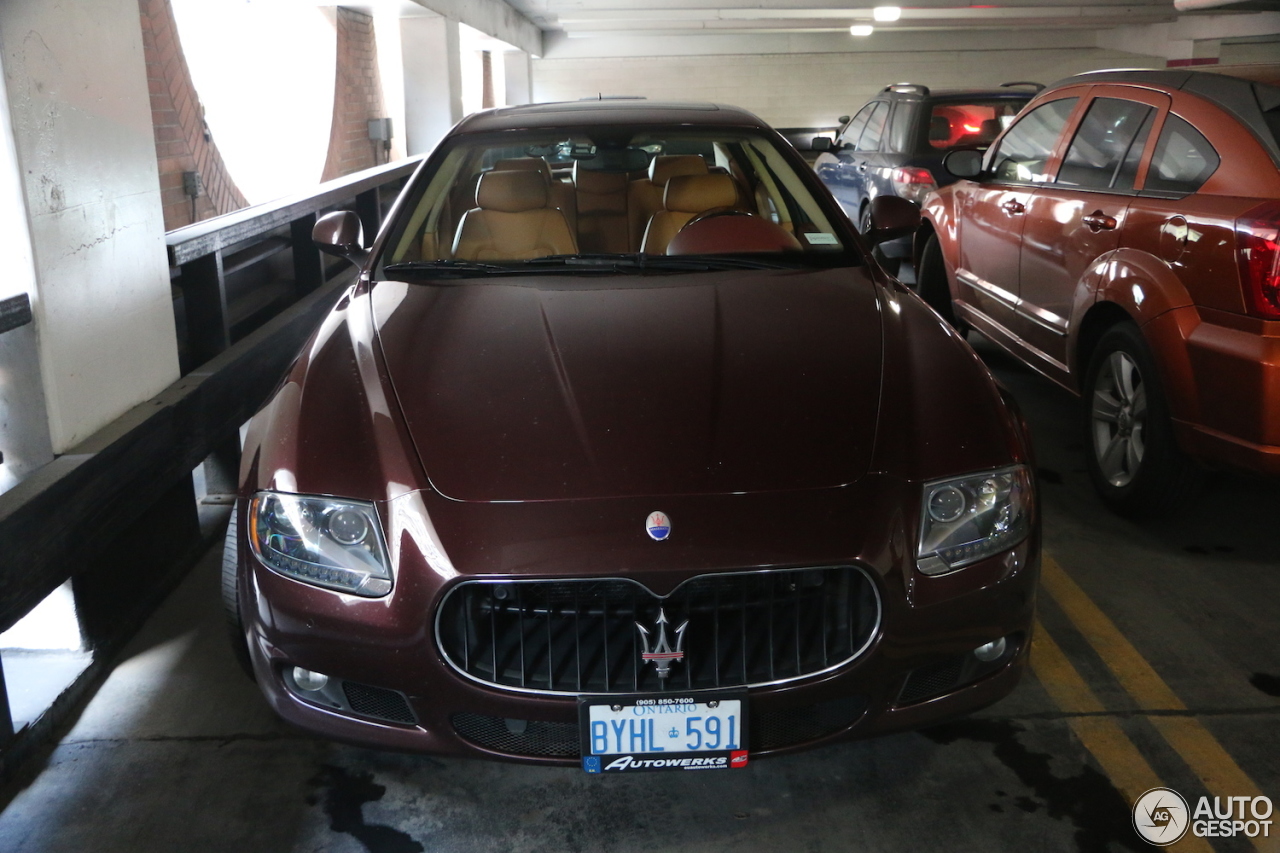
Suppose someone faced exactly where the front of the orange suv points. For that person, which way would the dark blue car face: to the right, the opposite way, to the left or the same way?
the same way

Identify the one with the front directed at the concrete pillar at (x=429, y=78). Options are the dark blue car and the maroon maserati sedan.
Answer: the dark blue car

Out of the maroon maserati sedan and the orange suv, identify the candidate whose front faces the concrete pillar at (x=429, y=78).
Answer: the orange suv

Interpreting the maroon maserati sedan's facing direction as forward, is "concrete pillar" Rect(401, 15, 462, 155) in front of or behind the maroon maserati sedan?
behind

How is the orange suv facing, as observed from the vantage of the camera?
facing away from the viewer and to the left of the viewer

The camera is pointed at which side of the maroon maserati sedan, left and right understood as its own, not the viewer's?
front

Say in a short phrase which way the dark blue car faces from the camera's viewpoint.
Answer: facing away from the viewer and to the left of the viewer

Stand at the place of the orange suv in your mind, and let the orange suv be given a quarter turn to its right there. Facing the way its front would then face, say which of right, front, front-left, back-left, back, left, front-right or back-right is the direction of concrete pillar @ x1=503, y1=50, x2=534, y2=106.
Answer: left

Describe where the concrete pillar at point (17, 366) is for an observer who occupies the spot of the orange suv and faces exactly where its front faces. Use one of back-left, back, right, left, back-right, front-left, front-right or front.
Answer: left

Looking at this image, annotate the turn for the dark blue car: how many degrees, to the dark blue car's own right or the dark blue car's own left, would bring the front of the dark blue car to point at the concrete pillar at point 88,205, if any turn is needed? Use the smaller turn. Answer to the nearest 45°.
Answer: approximately 135° to the dark blue car's own left

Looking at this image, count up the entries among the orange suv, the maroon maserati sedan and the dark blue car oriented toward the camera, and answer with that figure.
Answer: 1

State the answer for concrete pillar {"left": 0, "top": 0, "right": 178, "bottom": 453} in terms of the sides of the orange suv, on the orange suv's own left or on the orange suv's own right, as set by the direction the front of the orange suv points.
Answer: on the orange suv's own left

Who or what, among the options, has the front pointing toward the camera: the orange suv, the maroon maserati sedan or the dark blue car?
the maroon maserati sedan

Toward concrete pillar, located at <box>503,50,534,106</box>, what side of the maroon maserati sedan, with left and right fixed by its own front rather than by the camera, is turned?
back

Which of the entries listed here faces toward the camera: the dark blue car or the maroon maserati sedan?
the maroon maserati sedan

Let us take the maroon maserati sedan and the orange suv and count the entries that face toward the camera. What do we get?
1
